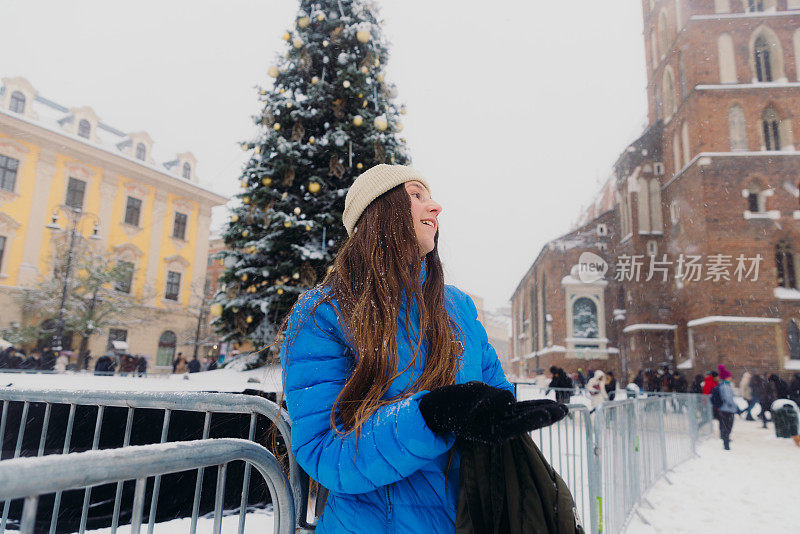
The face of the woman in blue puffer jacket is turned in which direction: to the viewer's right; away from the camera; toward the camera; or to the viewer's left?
to the viewer's right

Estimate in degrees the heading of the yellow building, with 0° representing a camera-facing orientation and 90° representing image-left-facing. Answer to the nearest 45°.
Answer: approximately 315°

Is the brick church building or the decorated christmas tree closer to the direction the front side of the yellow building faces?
the brick church building

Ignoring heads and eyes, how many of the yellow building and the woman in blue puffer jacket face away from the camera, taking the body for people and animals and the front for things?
0

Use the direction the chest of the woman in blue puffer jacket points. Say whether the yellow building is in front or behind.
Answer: behind

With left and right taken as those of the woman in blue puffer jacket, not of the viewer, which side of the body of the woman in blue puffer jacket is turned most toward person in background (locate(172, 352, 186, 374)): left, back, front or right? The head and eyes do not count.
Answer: back

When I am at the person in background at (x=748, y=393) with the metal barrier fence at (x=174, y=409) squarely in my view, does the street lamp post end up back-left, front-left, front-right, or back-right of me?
front-right

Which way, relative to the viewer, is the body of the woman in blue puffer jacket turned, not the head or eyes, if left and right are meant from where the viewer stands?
facing the viewer and to the right of the viewer

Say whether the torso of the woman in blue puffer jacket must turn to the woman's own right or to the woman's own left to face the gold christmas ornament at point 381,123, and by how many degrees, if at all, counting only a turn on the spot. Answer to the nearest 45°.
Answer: approximately 135° to the woman's own left

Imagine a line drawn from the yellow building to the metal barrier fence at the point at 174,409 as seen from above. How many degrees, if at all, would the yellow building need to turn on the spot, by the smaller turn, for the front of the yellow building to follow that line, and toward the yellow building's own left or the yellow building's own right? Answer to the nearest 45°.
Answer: approximately 45° to the yellow building's own right

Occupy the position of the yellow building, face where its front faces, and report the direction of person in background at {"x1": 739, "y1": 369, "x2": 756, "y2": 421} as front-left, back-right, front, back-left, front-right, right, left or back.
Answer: front
